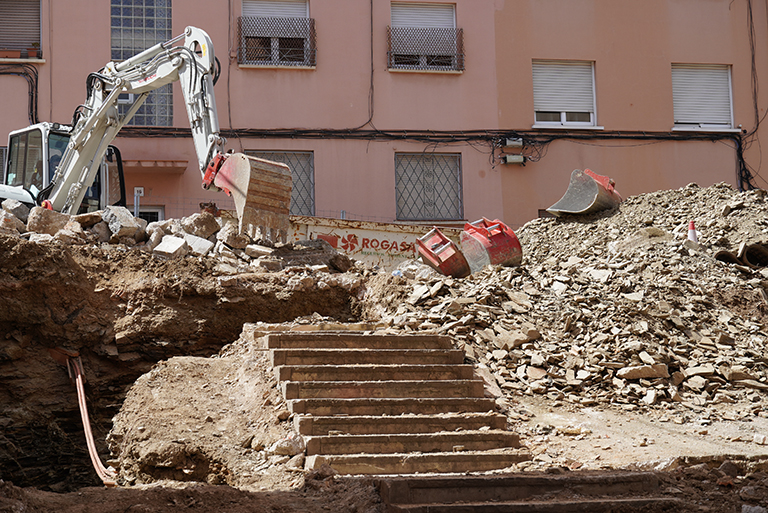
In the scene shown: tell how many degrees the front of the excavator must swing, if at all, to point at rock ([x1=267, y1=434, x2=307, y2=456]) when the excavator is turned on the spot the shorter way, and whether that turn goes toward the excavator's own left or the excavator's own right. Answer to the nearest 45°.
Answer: approximately 45° to the excavator's own right

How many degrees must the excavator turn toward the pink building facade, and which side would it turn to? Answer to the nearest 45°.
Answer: approximately 90° to its left

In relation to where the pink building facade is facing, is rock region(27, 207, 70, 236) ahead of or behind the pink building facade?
ahead

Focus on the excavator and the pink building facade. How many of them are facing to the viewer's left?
0

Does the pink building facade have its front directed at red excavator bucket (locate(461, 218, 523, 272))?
yes

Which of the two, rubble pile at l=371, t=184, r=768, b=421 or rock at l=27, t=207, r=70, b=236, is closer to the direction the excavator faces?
the rubble pile

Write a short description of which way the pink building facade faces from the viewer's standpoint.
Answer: facing the viewer

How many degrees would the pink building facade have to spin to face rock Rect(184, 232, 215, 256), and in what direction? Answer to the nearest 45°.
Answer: approximately 45° to its right

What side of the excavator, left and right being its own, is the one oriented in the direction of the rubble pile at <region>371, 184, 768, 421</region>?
front

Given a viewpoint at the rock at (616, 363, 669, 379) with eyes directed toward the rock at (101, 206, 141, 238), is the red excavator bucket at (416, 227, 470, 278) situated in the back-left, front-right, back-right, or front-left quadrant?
front-right

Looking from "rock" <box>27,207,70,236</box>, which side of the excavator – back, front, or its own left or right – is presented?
right

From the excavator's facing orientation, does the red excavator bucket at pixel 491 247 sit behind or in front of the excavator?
in front

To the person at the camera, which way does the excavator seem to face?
facing the viewer and to the right of the viewer
